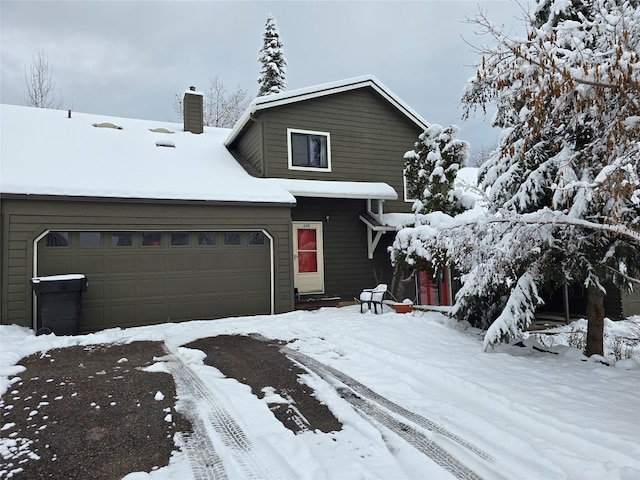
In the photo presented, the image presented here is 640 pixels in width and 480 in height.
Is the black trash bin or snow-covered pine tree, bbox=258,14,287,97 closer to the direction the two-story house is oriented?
the black trash bin

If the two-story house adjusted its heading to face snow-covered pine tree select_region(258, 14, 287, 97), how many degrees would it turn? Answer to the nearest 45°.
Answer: approximately 180°

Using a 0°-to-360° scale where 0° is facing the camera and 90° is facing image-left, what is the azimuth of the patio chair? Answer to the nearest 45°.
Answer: approximately 45°

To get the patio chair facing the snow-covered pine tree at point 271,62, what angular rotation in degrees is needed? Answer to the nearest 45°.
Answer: approximately 135° to its right

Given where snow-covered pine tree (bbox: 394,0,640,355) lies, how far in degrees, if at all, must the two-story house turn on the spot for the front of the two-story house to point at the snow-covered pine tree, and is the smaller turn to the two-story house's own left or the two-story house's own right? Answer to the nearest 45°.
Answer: approximately 45° to the two-story house's own left

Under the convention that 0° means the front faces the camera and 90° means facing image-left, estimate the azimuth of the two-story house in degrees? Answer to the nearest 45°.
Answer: approximately 0°
